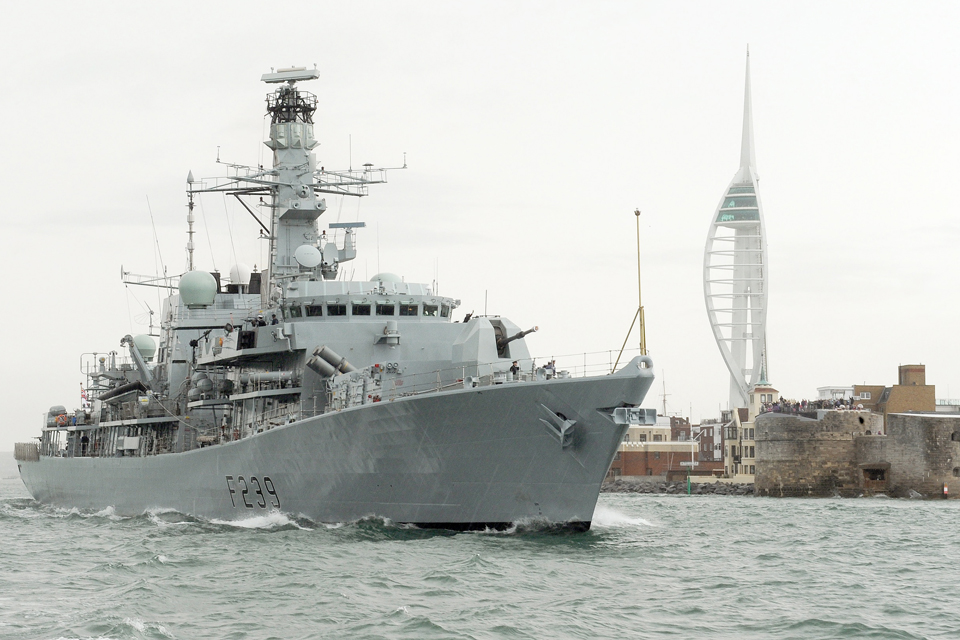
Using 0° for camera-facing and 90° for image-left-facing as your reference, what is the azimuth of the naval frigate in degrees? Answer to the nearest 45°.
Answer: approximately 315°
